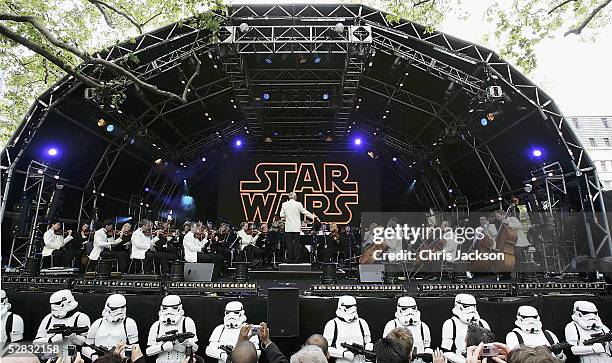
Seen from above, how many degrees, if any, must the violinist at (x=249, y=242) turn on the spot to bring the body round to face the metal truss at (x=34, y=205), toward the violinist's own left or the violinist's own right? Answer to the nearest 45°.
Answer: approximately 135° to the violinist's own right

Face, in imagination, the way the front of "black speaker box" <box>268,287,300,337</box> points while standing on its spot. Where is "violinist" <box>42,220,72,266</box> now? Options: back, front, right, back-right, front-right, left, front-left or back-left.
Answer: back-right

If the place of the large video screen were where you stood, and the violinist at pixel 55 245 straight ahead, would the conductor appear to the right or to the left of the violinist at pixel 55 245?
left

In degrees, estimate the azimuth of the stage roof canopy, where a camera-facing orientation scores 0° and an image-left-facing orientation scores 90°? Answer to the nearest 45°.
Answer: approximately 0°

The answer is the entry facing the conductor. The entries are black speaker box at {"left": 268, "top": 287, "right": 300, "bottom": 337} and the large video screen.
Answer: the large video screen

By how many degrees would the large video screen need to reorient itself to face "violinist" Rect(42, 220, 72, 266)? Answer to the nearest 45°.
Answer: approximately 45° to its right

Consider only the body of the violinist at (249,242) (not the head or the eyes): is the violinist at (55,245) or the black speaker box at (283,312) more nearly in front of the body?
the black speaker box

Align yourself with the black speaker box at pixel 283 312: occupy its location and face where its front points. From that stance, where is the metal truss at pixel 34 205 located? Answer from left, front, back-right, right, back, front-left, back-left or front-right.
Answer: back-right

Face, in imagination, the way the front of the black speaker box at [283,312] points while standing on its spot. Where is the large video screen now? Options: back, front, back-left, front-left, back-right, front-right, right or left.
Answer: back

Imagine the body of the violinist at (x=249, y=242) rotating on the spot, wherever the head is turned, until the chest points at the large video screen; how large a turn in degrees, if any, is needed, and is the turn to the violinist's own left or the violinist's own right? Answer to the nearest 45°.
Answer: approximately 135° to the violinist's own left

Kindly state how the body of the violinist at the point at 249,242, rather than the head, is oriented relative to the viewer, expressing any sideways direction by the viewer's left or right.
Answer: facing the viewer and to the right of the viewer

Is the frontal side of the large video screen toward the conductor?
yes
